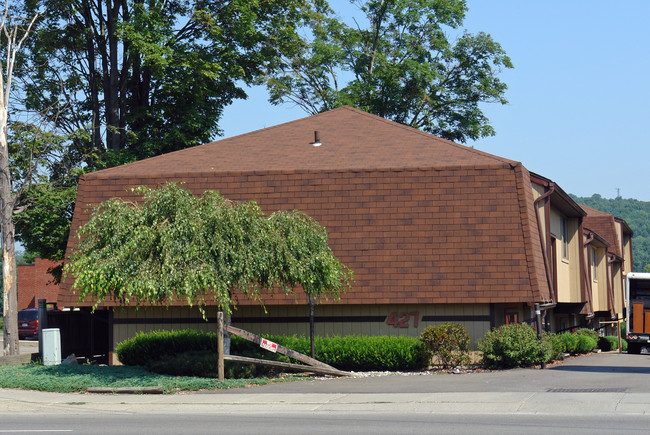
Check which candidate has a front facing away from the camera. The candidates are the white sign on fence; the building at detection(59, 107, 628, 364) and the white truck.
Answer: the white truck

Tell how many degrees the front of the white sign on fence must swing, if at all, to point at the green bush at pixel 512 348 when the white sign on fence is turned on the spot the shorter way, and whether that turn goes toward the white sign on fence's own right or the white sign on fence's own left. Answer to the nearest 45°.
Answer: approximately 90° to the white sign on fence's own left

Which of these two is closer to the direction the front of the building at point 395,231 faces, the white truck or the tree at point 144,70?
the white truck

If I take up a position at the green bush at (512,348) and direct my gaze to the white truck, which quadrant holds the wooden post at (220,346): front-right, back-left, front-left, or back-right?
back-left

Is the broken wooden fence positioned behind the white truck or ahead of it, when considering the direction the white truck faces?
behind

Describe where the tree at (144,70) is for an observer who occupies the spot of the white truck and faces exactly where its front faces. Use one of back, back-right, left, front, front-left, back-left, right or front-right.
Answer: left

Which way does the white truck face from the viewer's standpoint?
away from the camera

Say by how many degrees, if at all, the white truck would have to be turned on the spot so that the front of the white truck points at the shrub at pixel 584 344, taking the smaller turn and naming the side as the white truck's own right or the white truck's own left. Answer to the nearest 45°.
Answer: approximately 135° to the white truck's own left

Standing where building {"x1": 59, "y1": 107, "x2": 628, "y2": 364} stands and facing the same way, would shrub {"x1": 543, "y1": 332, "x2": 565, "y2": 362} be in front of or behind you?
in front
